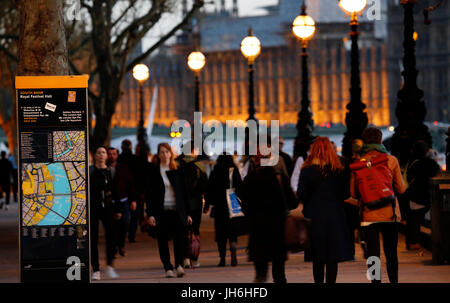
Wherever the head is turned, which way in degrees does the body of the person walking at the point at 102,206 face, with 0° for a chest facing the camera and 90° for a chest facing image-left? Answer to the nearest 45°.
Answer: approximately 0°

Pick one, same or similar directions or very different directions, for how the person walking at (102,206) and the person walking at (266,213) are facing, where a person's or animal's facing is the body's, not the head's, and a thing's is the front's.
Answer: very different directions

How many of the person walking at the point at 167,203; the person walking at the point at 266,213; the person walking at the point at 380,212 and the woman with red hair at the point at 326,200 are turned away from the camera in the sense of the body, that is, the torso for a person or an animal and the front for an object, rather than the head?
3

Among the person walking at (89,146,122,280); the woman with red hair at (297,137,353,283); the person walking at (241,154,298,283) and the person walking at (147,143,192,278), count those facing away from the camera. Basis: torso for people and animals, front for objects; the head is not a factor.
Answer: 2

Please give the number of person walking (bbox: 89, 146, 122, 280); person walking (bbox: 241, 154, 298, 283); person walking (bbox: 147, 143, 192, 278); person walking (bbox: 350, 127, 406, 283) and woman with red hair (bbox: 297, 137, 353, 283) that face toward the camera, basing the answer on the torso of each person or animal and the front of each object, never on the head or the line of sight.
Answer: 2

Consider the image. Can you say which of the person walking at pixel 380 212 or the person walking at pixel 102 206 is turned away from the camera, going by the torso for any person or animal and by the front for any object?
the person walking at pixel 380 212

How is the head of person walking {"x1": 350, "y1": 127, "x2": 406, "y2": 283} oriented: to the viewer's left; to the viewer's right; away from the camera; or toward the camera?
away from the camera

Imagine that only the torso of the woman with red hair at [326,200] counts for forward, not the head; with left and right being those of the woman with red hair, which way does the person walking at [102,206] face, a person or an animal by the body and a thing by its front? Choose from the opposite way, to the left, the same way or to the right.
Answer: the opposite way

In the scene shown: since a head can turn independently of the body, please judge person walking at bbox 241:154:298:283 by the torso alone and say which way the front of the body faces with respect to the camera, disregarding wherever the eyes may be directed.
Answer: away from the camera

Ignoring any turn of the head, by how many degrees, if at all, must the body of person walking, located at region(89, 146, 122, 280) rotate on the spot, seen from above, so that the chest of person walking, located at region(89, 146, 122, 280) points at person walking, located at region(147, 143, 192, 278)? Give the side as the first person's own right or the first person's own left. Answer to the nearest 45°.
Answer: approximately 45° to the first person's own left

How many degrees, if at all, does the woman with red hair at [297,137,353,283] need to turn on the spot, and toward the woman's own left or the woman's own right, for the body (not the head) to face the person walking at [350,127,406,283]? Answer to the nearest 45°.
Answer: approximately 45° to the woman's own right
